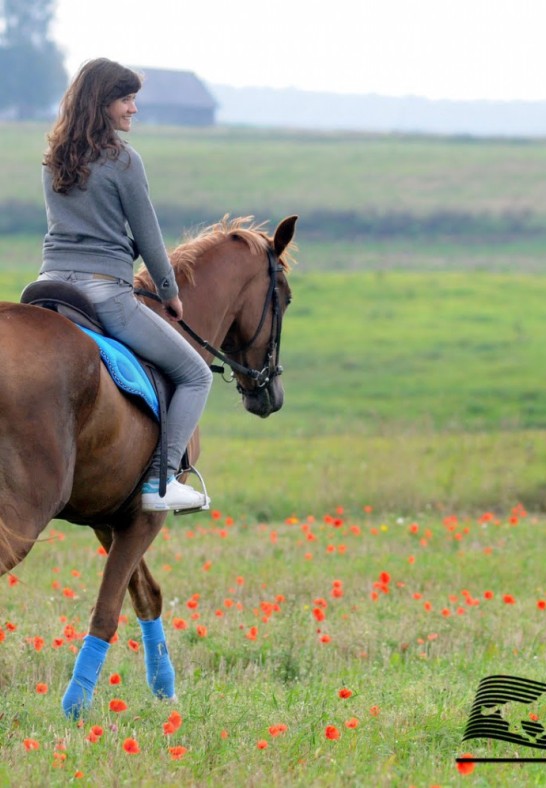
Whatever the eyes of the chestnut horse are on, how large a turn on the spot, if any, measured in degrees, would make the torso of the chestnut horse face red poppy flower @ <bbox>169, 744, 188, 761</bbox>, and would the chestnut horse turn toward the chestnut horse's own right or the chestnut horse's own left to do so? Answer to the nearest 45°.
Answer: approximately 135° to the chestnut horse's own right

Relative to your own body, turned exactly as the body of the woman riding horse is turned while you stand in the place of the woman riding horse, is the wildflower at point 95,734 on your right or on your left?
on your right

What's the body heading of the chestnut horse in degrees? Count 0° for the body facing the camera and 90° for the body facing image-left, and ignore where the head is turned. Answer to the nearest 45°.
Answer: approximately 225°

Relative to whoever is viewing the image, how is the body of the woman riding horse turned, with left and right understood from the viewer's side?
facing away from the viewer and to the right of the viewer

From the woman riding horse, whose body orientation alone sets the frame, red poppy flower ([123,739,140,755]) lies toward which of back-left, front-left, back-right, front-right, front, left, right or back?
back-right

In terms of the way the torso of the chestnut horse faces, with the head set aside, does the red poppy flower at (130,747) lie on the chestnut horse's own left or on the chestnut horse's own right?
on the chestnut horse's own right

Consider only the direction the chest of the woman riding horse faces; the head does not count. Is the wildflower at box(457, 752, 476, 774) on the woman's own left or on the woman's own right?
on the woman's own right
